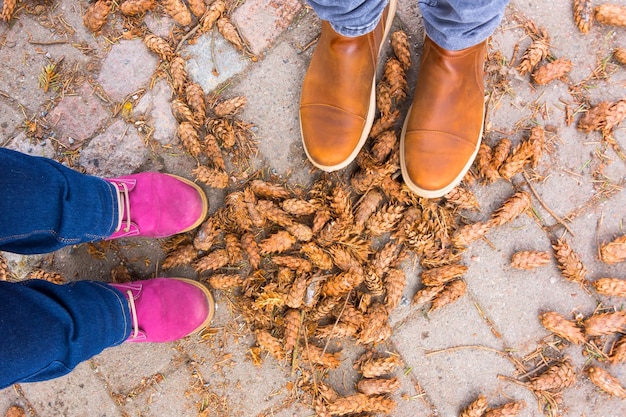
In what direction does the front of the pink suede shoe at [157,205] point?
to the viewer's right

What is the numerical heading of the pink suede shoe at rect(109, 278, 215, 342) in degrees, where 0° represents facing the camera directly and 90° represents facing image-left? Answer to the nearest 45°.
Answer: approximately 270°

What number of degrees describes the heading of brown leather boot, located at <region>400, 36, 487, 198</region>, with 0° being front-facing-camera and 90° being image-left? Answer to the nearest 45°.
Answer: approximately 0°
